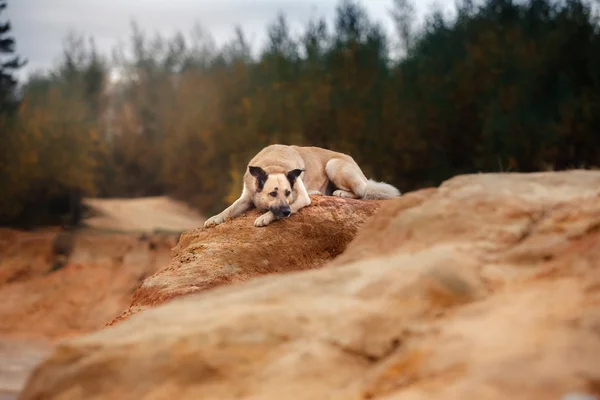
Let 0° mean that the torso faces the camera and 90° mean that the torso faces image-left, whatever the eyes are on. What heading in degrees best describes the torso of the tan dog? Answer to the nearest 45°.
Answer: approximately 45°
